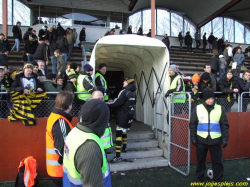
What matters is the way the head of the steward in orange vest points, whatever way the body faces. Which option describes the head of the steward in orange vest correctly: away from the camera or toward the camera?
away from the camera

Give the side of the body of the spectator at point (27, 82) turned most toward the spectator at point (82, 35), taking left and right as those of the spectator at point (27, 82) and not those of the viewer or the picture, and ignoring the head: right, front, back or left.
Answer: back

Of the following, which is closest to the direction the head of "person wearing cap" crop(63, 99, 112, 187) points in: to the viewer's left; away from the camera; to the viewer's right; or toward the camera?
away from the camera

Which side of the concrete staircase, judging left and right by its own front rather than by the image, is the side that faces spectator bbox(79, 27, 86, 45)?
back

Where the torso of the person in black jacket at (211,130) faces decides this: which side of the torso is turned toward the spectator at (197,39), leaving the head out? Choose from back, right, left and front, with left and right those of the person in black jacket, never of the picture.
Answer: back

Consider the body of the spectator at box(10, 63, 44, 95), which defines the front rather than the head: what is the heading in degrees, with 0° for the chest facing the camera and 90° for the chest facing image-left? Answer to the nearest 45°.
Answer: approximately 0°

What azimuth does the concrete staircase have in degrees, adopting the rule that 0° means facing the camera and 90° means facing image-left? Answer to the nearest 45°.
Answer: approximately 0°

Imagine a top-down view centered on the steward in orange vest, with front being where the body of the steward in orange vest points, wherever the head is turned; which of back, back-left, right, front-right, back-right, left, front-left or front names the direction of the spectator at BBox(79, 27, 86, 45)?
front-left
